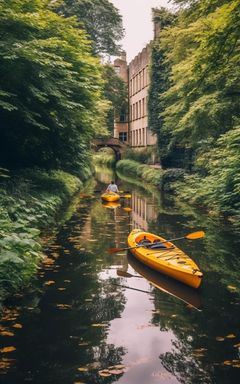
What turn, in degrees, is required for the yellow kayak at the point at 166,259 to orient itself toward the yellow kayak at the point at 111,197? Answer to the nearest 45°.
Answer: approximately 135° to its left

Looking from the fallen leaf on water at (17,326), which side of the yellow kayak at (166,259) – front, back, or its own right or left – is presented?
right

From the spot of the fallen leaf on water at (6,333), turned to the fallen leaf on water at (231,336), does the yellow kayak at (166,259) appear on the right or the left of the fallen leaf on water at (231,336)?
left

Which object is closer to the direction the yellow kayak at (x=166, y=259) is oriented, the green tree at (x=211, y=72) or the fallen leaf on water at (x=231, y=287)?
the fallen leaf on water

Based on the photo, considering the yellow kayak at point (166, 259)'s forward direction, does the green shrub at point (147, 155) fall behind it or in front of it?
behind

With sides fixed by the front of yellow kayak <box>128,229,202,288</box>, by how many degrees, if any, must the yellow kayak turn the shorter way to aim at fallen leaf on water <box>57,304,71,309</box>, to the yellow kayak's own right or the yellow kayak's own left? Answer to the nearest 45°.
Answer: approximately 90° to the yellow kayak's own right

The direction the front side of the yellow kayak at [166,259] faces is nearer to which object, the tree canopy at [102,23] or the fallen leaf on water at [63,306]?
the fallen leaf on water

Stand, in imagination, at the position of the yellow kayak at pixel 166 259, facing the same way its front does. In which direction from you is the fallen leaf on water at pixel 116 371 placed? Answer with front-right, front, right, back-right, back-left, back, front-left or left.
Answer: front-right

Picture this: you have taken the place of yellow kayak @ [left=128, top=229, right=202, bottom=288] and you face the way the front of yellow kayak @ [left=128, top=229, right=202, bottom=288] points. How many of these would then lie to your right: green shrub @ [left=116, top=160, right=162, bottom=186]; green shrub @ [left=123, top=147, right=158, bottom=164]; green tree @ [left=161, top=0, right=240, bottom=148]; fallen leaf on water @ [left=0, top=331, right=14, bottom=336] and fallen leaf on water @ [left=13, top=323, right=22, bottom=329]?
2

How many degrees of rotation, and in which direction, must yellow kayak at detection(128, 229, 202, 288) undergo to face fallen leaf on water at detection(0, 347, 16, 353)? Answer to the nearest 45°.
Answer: approximately 90° to its right

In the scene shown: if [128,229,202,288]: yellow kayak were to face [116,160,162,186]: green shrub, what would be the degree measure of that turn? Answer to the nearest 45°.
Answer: approximately 135° to its left

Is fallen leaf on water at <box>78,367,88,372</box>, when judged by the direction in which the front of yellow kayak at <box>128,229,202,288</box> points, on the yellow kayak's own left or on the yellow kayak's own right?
on the yellow kayak's own right

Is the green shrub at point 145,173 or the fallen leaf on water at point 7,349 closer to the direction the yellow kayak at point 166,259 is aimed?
the fallen leaf on water

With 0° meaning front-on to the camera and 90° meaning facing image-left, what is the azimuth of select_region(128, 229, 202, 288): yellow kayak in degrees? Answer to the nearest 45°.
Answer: approximately 315°
